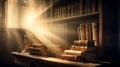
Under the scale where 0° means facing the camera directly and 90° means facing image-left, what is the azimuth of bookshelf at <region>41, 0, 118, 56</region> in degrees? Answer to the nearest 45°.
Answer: approximately 45°
